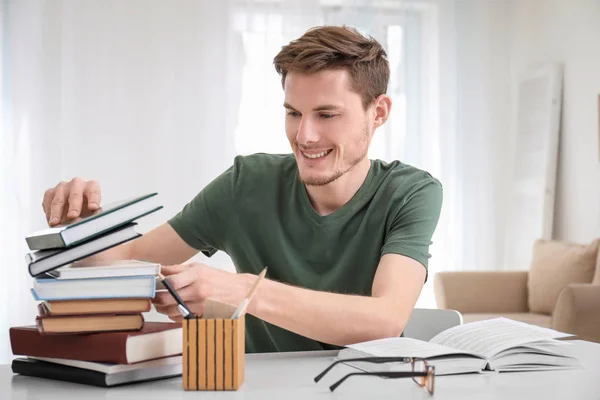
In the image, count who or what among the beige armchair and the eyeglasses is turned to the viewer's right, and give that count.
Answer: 1

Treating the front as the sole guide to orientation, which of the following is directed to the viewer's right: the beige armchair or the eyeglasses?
the eyeglasses

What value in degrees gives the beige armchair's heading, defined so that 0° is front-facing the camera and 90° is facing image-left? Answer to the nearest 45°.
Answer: approximately 45°

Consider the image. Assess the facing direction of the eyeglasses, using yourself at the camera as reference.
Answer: facing to the right of the viewer

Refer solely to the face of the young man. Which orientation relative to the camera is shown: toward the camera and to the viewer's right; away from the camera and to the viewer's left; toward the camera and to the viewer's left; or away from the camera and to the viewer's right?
toward the camera and to the viewer's left

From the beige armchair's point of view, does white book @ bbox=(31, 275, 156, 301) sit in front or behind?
in front
